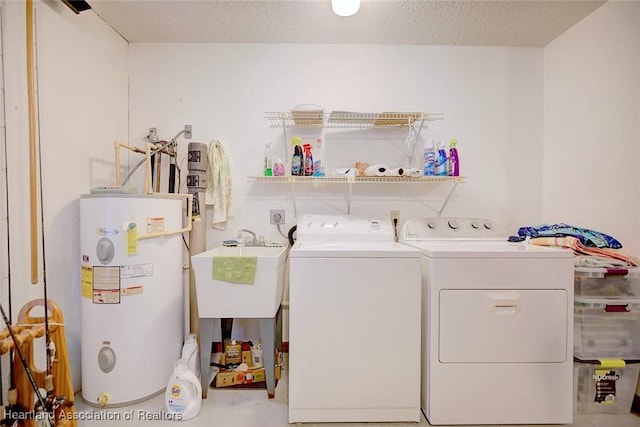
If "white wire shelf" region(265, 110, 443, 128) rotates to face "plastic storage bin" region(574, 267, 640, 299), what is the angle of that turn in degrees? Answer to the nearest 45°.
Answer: approximately 90° to its left

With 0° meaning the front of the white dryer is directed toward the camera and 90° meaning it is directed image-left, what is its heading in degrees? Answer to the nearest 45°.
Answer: approximately 0°

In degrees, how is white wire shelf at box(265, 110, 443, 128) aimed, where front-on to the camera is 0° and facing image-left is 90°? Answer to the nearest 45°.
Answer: approximately 0°

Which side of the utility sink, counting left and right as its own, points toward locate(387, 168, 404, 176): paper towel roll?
left

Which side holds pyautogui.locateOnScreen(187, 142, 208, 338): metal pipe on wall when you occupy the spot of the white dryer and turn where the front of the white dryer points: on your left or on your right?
on your right
